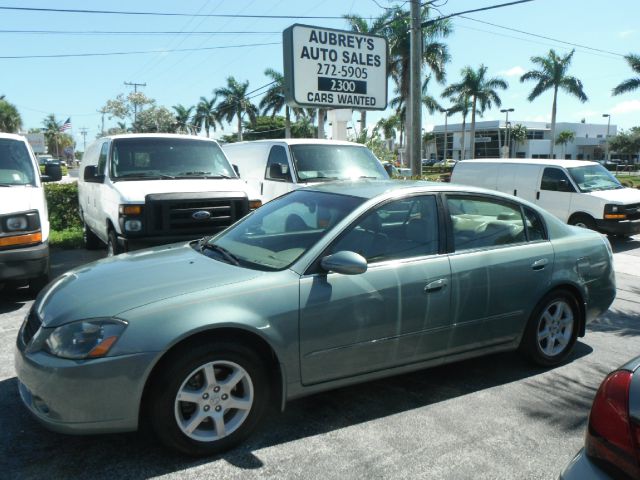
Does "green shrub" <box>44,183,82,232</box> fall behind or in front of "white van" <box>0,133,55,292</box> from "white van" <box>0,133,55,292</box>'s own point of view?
behind

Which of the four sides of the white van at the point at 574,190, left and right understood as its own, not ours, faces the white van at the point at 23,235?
right

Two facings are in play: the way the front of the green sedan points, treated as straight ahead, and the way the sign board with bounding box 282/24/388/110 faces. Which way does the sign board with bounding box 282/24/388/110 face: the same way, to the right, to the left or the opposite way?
to the left

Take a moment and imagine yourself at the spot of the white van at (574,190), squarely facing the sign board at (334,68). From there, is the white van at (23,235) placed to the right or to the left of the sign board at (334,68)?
left

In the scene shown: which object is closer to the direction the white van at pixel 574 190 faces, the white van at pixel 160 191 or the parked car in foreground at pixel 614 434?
the parked car in foreground

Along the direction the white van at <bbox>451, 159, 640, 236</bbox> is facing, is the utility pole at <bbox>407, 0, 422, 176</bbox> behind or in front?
behind

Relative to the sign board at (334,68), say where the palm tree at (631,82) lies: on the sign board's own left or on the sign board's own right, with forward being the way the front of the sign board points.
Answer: on the sign board's own left

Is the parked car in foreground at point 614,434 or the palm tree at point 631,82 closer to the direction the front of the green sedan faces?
the parked car in foreground

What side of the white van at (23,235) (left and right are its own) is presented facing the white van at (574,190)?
left

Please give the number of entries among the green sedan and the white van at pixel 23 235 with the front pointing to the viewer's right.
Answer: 0

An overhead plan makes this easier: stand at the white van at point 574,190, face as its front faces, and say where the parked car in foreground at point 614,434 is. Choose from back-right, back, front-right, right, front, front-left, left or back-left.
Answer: front-right

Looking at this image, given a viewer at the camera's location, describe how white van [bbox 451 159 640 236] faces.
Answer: facing the viewer and to the right of the viewer
